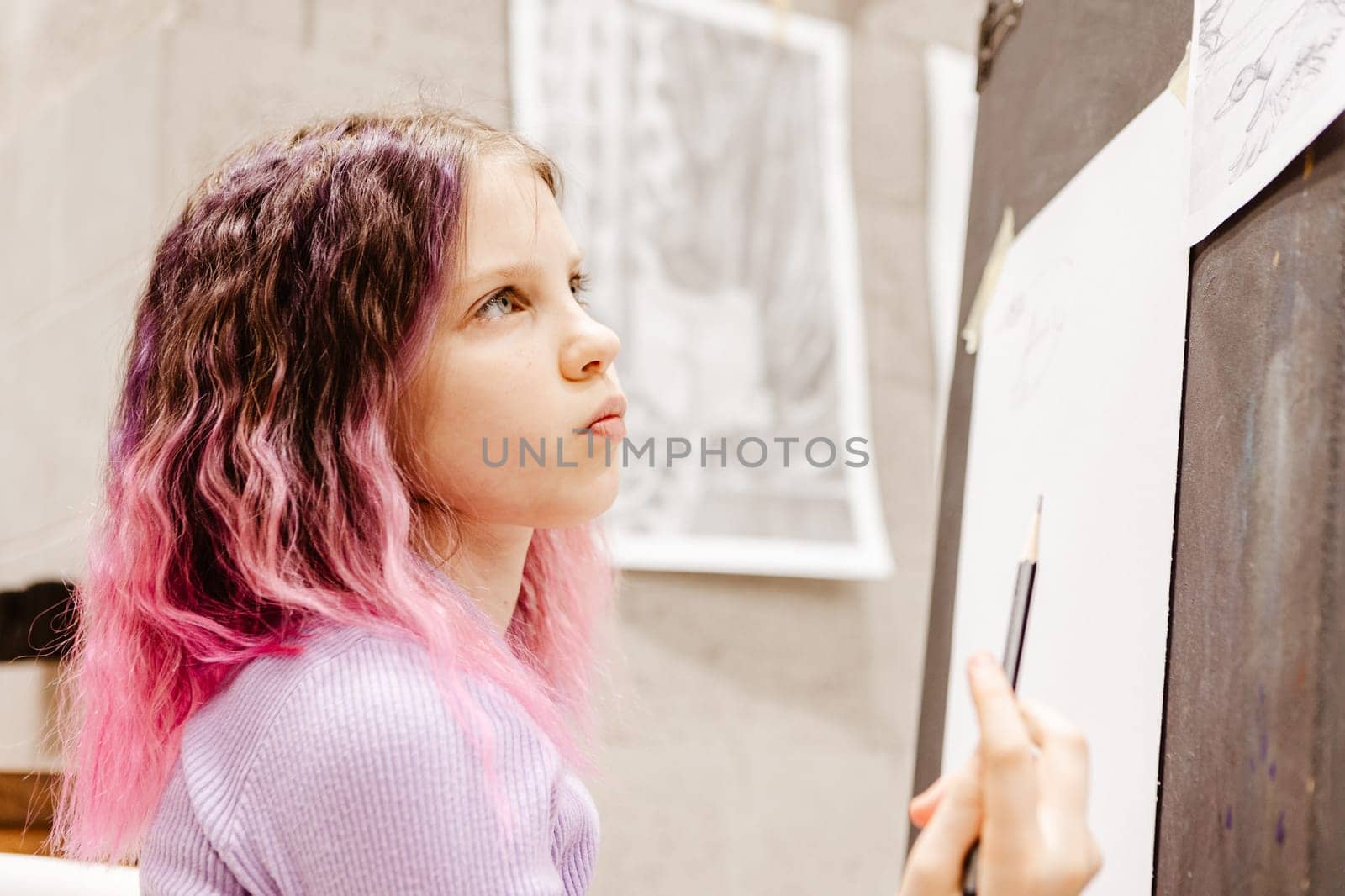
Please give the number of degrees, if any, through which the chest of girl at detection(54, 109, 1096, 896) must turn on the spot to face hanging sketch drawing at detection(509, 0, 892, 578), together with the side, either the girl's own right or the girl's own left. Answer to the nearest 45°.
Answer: approximately 90° to the girl's own left

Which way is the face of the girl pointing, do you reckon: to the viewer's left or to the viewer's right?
to the viewer's right

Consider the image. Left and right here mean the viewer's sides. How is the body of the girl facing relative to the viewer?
facing to the right of the viewer
